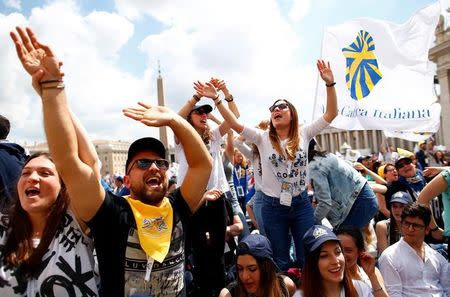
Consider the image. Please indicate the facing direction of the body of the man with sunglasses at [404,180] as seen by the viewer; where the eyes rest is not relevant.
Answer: toward the camera

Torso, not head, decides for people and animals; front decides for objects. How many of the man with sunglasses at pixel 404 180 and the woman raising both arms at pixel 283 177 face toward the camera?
2

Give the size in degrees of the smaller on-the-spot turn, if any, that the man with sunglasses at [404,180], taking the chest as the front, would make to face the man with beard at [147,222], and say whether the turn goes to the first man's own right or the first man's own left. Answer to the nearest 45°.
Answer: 0° — they already face them

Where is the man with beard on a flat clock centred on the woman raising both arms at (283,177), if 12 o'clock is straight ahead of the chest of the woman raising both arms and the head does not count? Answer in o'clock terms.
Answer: The man with beard is roughly at 1 o'clock from the woman raising both arms.

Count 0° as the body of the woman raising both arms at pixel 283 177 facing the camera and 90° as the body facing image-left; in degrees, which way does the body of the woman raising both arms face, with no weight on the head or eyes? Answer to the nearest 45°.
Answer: approximately 0°

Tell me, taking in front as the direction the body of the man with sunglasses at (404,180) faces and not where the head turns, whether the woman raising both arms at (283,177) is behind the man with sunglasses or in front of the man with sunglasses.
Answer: in front
